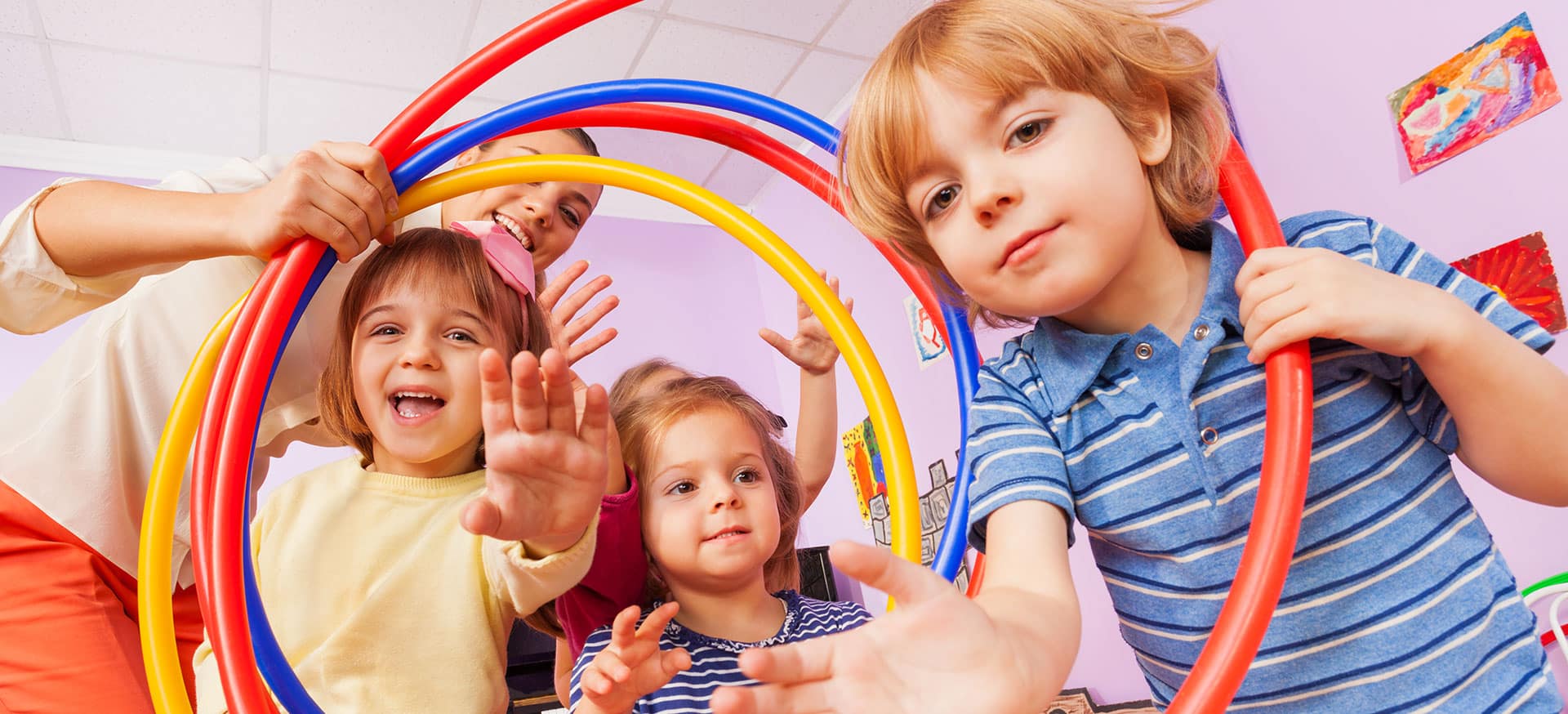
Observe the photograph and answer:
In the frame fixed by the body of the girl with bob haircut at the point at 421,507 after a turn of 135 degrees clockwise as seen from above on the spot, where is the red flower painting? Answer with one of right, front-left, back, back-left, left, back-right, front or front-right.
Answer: back-right

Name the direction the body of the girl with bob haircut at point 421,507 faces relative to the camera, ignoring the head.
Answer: toward the camera

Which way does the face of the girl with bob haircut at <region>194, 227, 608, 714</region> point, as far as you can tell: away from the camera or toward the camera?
toward the camera
